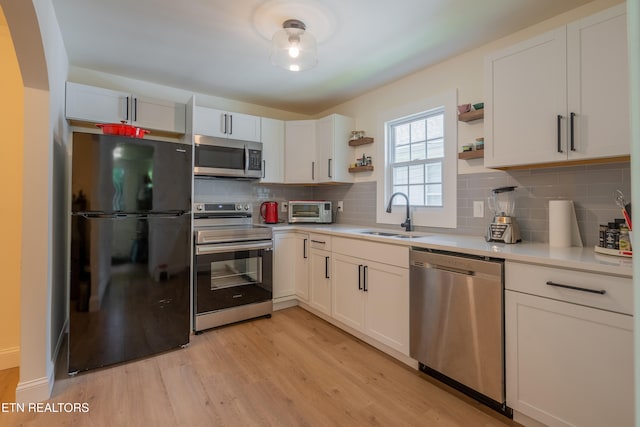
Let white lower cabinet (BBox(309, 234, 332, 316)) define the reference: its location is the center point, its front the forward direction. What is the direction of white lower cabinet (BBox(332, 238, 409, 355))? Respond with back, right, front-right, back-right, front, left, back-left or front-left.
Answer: left

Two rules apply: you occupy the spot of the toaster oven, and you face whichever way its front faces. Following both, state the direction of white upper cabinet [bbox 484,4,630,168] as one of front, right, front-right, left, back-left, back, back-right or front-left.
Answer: front-left

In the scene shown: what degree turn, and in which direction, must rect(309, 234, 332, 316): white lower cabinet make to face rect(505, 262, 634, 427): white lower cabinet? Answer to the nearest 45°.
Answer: approximately 90° to its left

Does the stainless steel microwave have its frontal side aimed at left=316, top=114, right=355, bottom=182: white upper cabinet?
no

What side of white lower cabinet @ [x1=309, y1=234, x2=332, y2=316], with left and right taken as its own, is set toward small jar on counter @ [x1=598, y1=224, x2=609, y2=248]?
left

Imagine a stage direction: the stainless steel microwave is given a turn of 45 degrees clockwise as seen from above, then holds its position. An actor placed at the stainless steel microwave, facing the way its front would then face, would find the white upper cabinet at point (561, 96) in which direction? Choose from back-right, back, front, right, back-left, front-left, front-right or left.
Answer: left

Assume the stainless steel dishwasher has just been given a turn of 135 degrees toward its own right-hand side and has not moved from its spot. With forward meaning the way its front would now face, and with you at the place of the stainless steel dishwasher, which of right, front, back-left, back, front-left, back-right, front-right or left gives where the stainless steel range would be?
left

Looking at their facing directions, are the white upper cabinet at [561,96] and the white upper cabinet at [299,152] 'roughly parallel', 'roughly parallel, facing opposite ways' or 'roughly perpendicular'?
roughly perpendicular

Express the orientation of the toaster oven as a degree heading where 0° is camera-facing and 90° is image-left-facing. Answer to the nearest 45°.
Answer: approximately 0°

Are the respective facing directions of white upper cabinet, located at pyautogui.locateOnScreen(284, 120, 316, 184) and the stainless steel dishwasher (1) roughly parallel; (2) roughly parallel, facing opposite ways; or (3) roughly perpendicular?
roughly perpendicular

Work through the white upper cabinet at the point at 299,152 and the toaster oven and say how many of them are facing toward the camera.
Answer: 2

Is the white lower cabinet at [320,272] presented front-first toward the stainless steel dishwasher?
no

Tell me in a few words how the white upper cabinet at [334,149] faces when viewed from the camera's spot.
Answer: facing the viewer and to the left of the viewer

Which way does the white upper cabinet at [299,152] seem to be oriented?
toward the camera

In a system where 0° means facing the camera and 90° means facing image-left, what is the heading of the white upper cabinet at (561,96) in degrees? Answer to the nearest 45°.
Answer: approximately 45°

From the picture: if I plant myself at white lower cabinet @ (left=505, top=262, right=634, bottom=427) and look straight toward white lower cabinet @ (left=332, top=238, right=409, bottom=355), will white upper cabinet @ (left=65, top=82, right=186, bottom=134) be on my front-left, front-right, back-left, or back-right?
front-left
